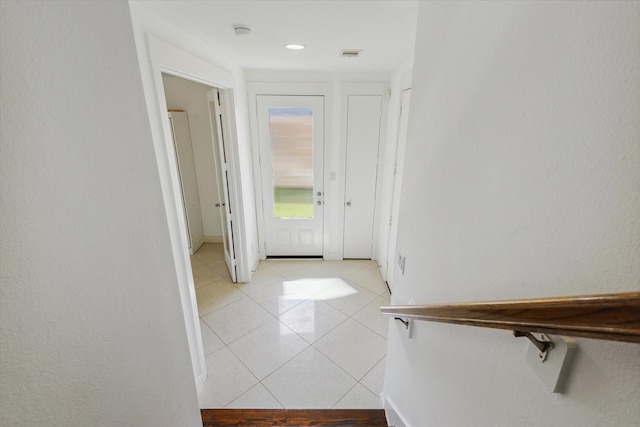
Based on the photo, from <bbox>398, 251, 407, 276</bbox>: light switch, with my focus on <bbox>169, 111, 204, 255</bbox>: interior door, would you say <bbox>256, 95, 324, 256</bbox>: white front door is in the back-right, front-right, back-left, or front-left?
front-right

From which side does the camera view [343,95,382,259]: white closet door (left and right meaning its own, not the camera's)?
front

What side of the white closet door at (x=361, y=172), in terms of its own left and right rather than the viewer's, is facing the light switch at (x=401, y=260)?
front

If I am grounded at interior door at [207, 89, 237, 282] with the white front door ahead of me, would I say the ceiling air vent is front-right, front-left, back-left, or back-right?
front-right

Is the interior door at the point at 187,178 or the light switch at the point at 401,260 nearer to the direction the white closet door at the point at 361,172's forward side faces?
the light switch

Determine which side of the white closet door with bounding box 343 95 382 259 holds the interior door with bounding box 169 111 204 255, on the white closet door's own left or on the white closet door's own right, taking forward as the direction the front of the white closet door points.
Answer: on the white closet door's own right

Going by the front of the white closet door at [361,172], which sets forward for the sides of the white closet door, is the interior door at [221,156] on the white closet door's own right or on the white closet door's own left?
on the white closet door's own right

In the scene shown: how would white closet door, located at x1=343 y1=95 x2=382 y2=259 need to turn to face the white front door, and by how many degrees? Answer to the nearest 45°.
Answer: approximately 90° to its right
